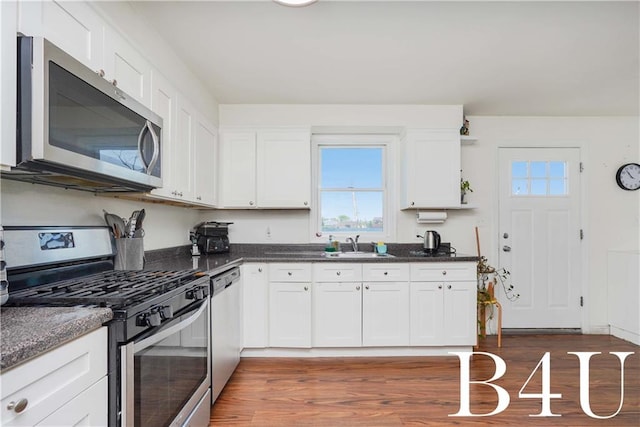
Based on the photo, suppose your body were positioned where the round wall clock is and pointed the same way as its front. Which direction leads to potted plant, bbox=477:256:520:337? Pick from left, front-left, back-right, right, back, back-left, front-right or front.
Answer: right

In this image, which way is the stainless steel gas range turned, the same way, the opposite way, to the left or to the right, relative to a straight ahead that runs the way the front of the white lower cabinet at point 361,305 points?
to the left

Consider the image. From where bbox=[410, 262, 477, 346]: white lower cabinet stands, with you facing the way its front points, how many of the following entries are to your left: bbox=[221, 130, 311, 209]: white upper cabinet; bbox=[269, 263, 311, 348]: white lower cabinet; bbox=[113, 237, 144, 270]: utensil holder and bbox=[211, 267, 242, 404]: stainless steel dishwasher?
0

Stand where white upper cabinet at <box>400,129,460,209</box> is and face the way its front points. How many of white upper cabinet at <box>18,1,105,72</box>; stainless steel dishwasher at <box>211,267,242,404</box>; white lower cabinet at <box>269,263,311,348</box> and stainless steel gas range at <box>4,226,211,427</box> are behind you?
0

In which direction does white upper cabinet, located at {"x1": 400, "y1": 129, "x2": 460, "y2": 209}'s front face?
toward the camera

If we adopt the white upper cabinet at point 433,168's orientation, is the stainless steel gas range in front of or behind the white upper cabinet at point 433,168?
in front

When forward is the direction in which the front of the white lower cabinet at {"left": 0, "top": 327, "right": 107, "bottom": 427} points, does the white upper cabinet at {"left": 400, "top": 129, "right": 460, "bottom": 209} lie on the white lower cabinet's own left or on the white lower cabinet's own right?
on the white lower cabinet's own left

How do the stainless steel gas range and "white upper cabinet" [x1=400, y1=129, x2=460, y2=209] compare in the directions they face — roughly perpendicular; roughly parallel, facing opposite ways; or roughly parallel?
roughly perpendicular

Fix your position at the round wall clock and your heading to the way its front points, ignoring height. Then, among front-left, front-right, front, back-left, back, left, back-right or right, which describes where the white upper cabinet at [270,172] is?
right

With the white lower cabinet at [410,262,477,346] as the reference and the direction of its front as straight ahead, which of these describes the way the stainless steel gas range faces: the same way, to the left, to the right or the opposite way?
to the left

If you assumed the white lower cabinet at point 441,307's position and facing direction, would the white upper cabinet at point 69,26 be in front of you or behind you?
in front

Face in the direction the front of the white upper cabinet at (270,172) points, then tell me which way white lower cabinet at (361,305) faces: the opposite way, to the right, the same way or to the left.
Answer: the same way

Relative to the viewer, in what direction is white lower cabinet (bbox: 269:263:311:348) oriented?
toward the camera

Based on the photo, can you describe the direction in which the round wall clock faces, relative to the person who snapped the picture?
facing the viewer and to the right of the viewer

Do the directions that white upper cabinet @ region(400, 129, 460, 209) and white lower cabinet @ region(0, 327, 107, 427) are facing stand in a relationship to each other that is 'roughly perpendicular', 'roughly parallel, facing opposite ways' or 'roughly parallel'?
roughly perpendicular

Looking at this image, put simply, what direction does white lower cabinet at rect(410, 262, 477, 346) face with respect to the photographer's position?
facing the viewer
